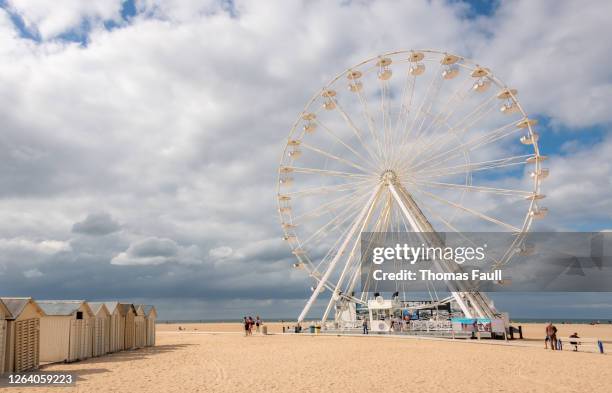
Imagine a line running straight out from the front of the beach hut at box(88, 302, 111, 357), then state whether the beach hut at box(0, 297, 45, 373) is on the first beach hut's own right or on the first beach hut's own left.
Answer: on the first beach hut's own right

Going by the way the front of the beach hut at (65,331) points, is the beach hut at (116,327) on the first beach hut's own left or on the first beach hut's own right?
on the first beach hut's own left

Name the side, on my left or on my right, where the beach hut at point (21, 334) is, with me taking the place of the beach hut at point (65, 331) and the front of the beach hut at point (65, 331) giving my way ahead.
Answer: on my right

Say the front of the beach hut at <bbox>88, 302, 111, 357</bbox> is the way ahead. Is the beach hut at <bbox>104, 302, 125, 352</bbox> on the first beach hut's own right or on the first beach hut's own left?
on the first beach hut's own left

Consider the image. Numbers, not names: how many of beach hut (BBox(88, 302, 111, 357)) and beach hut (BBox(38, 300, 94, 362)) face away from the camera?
0

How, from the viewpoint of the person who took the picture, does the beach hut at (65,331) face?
facing the viewer and to the right of the viewer
